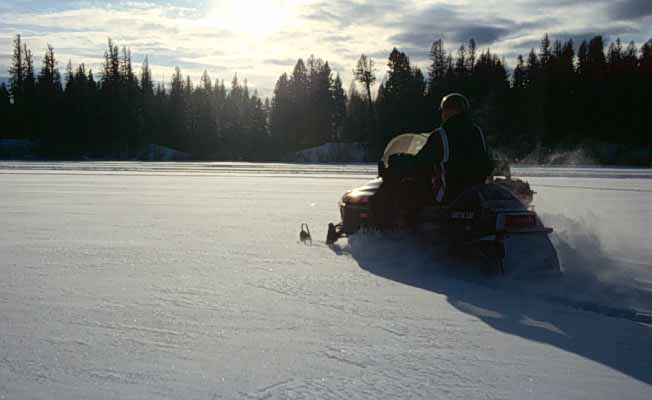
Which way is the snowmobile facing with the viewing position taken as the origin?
facing away from the viewer and to the left of the viewer
